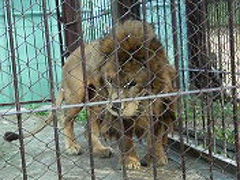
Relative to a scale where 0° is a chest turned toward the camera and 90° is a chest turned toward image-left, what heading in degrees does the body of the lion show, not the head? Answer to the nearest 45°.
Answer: approximately 315°
